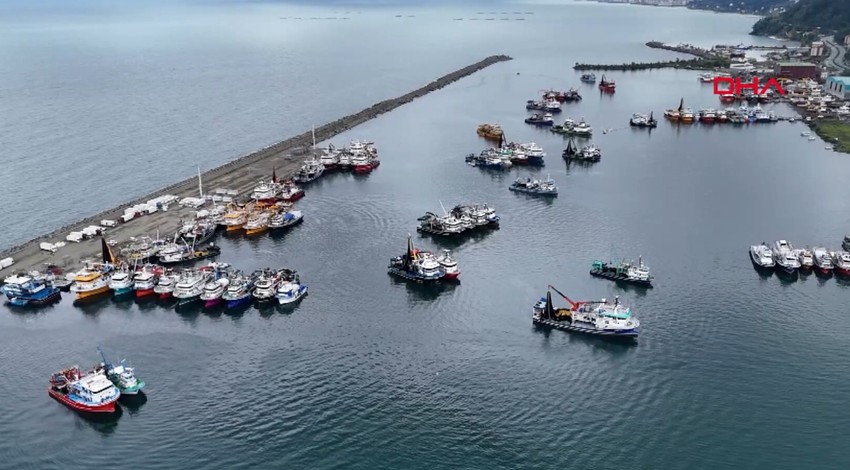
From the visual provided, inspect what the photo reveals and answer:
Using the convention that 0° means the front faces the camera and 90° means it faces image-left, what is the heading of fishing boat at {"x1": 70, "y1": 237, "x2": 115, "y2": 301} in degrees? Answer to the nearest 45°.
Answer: approximately 45°

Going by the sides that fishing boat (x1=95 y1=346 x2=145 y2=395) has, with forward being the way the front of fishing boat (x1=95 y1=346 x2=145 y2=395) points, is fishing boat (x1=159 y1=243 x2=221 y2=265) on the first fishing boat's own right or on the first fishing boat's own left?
on the first fishing boat's own left

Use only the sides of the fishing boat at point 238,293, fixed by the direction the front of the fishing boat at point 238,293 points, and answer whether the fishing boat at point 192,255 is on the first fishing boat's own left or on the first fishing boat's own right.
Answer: on the first fishing boat's own right

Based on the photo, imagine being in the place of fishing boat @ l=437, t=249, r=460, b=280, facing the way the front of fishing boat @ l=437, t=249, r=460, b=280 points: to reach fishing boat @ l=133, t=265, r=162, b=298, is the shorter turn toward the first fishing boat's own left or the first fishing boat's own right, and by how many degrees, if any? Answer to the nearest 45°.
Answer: approximately 135° to the first fishing boat's own right

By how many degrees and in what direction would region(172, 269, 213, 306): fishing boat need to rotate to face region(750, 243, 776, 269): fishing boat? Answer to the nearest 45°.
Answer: approximately 135° to its left

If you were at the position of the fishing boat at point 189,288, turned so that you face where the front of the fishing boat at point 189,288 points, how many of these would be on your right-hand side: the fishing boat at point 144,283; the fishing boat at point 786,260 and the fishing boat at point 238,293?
1

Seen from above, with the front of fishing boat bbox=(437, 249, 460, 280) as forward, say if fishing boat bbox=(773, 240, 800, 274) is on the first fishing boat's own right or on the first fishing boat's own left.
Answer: on the first fishing boat's own left

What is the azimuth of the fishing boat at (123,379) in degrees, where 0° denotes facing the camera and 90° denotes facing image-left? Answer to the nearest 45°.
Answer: approximately 315°

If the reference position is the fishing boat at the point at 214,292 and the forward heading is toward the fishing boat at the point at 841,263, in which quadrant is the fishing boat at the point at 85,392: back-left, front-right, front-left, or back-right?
back-right
